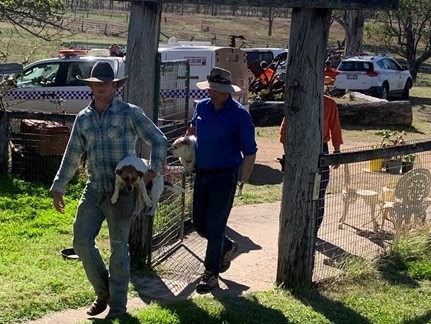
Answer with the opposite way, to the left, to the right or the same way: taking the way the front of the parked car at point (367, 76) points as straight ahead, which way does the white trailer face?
to the left

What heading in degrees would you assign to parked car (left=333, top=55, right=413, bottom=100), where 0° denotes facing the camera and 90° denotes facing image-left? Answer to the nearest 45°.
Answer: approximately 225°

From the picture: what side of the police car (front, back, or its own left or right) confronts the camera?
left

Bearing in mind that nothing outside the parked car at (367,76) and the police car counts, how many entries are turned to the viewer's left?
1

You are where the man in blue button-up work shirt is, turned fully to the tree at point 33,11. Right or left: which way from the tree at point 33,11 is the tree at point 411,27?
right

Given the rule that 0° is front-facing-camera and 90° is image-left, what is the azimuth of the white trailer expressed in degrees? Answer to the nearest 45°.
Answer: approximately 135°
